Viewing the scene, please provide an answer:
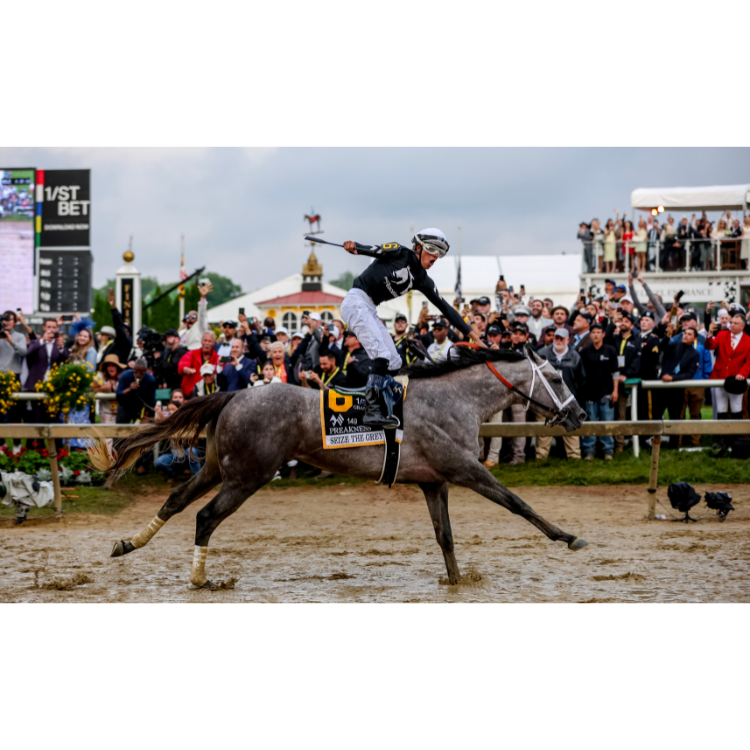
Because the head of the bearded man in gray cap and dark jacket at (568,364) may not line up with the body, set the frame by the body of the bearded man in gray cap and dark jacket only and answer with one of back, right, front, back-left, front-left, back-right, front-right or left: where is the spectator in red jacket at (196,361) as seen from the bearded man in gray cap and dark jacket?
right

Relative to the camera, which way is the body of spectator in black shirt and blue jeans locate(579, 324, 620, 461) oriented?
toward the camera

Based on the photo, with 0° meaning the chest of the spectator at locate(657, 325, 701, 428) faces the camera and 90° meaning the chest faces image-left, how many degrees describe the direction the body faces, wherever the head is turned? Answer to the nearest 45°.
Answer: approximately 45°

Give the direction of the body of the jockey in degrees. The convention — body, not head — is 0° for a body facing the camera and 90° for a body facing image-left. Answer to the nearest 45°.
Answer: approximately 315°

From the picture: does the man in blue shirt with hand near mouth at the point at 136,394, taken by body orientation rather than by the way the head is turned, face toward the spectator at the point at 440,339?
no

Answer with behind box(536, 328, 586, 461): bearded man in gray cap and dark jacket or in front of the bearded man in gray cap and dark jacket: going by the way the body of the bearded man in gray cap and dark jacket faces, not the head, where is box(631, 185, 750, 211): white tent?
behind

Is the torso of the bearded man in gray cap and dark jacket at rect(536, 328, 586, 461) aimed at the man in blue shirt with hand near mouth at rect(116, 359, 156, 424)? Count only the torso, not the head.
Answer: no

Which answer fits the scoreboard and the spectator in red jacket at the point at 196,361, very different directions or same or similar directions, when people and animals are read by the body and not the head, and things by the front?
same or similar directions

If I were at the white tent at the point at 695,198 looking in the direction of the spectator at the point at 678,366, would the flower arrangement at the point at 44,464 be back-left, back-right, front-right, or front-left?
front-right

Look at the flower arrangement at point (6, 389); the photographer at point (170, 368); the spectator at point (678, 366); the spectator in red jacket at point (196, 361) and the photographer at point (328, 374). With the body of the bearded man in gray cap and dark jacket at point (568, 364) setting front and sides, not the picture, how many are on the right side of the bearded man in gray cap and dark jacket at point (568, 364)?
4

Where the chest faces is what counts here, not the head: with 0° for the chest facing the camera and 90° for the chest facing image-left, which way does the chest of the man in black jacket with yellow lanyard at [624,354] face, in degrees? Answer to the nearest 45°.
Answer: approximately 45°

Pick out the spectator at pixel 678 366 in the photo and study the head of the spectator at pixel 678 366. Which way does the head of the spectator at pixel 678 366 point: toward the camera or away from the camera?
toward the camera

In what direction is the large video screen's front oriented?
toward the camera

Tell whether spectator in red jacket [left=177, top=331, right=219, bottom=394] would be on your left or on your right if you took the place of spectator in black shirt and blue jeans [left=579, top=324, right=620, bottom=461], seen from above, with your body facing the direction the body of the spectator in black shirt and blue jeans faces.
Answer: on your right

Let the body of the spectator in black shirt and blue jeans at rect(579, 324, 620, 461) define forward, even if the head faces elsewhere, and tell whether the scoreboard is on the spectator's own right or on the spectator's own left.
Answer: on the spectator's own right

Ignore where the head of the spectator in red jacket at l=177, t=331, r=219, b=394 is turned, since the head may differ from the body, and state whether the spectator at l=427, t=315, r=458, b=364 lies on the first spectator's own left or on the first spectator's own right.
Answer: on the first spectator's own left

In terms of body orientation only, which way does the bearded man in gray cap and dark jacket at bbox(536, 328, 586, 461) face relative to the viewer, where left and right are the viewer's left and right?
facing the viewer

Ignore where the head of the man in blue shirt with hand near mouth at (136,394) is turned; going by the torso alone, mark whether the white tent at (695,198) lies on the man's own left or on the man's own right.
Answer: on the man's own left

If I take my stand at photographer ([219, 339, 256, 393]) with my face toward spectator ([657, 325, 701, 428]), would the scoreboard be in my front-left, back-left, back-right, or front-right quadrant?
back-left
